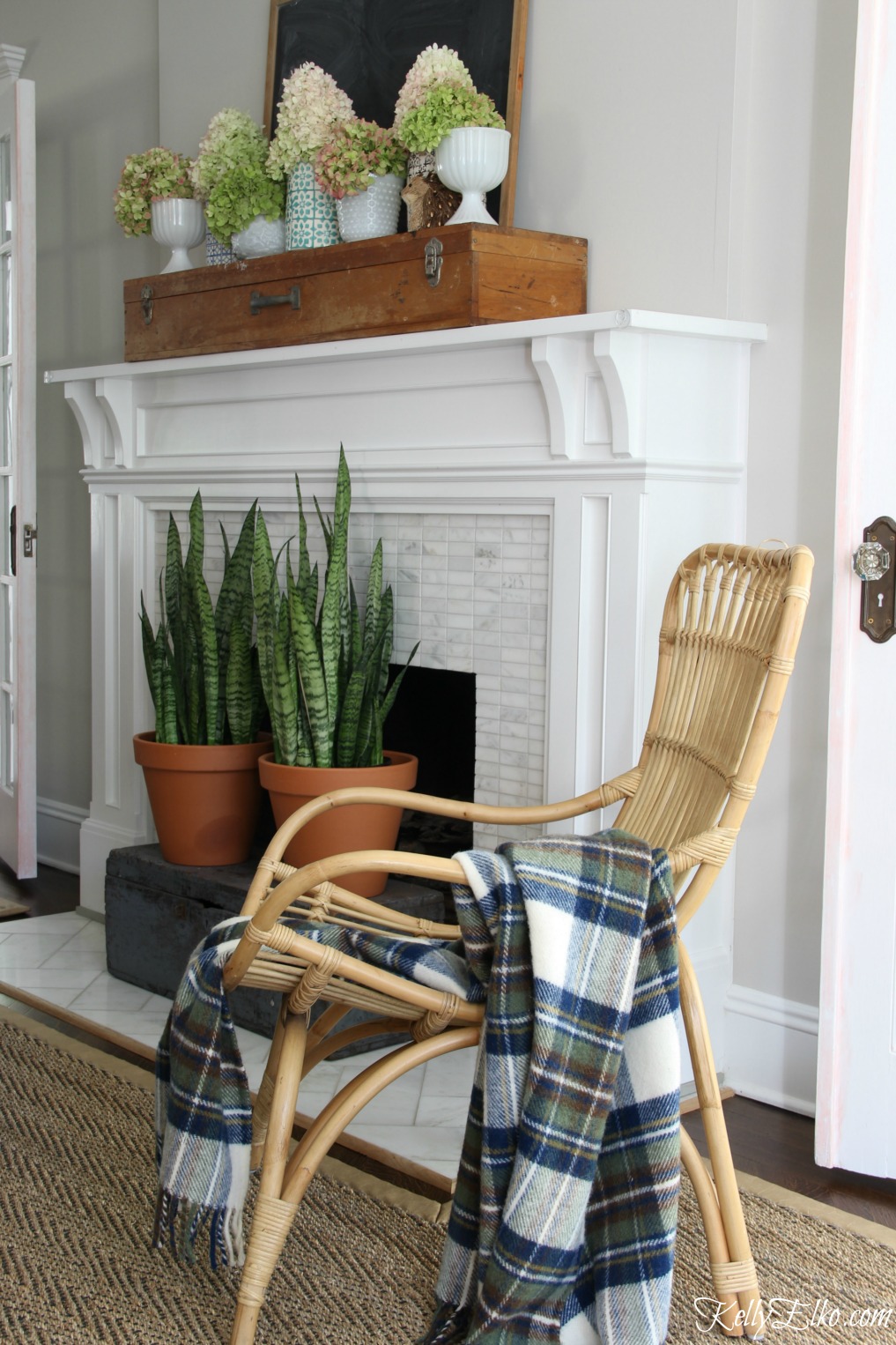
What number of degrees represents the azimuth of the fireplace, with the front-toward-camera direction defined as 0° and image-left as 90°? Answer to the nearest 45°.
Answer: approximately 45°

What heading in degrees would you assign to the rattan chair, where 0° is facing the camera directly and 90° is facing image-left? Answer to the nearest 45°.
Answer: approximately 90°

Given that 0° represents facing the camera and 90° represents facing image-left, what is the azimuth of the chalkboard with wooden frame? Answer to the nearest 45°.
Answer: approximately 45°

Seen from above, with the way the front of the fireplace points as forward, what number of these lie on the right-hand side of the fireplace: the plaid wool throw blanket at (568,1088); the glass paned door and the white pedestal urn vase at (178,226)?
2

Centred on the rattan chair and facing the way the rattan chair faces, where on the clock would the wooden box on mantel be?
The wooden box on mantel is roughly at 2 o'clock from the rattan chair.

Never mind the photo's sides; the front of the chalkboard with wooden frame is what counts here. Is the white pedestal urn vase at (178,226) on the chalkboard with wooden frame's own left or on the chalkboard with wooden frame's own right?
on the chalkboard with wooden frame's own right
